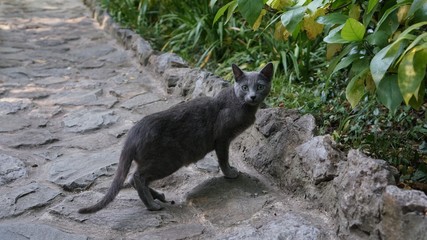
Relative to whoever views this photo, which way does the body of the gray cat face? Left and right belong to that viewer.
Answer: facing away from the viewer and to the right of the viewer

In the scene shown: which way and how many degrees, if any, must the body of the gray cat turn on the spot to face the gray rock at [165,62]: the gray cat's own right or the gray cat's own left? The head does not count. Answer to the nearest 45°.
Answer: approximately 45° to the gray cat's own left

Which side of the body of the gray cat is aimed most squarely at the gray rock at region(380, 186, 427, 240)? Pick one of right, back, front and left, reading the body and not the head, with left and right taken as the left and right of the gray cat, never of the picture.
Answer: right

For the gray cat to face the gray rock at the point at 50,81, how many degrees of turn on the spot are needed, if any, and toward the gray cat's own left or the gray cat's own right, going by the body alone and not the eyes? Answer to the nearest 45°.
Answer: approximately 90° to the gray cat's own left

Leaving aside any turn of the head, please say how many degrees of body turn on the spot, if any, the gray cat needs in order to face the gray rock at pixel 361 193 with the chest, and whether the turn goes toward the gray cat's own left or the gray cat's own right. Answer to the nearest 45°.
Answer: approximately 90° to the gray cat's own right
